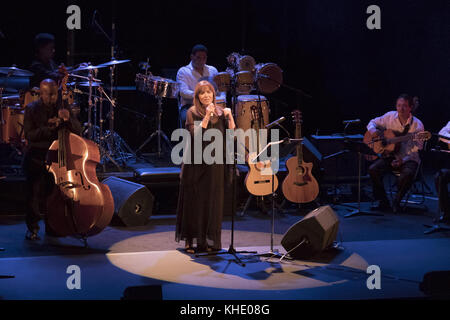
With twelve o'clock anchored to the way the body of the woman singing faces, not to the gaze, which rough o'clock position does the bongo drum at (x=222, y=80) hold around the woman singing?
The bongo drum is roughly at 6 o'clock from the woman singing.

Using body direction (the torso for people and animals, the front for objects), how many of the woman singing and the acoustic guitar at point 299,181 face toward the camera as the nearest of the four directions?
2

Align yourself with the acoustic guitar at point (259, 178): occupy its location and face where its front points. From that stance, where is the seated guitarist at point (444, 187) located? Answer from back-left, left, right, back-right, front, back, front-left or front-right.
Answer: left

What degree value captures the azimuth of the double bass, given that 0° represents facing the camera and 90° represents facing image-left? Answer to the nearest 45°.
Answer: approximately 45°

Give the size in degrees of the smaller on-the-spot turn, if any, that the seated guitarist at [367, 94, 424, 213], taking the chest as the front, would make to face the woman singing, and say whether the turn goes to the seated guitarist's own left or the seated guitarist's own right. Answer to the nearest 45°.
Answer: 0° — they already face them

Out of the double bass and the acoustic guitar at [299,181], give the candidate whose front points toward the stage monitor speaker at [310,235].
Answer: the acoustic guitar

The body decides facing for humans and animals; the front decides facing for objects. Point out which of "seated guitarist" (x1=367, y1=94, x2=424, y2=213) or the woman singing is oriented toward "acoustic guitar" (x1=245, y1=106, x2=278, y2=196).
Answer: the seated guitarist

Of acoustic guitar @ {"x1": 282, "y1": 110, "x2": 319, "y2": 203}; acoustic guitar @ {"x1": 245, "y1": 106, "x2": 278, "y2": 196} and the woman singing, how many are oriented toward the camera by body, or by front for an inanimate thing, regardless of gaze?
3

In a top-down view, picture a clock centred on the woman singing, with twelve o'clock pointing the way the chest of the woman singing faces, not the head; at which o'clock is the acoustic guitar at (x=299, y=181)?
The acoustic guitar is roughly at 7 o'clock from the woman singing.

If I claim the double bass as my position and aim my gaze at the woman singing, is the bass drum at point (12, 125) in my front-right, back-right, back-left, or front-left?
back-left

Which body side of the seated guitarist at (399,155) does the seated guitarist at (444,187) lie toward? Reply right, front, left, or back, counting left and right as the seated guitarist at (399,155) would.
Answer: left
